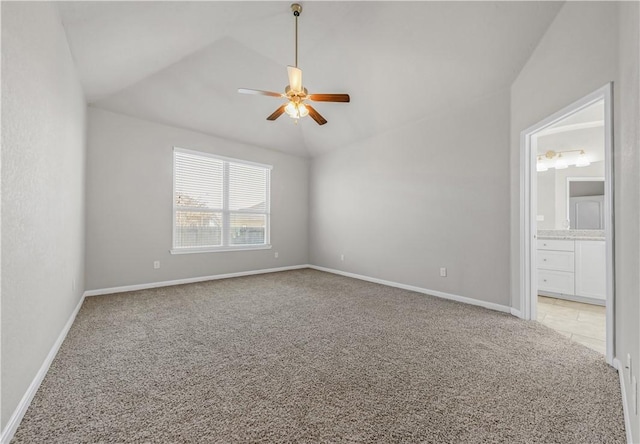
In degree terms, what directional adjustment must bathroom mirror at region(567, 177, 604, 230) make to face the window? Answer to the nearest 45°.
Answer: approximately 45° to its right

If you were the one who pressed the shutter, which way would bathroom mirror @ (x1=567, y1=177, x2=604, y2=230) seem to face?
facing the viewer
